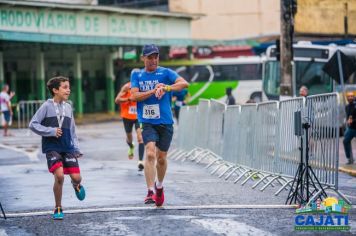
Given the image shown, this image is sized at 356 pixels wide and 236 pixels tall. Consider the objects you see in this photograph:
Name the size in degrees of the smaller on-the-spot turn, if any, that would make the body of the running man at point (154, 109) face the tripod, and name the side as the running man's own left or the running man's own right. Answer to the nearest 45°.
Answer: approximately 90° to the running man's own left

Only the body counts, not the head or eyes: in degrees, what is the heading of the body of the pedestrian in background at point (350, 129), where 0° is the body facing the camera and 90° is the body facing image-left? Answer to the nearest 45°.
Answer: approximately 0°

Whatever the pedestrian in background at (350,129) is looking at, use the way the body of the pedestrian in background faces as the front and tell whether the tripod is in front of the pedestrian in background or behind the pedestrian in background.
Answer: in front

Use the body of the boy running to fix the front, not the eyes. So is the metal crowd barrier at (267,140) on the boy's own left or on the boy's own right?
on the boy's own left

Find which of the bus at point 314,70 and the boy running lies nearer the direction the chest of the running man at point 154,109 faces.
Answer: the boy running

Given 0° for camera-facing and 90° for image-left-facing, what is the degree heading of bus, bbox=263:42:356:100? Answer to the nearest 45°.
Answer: approximately 45°

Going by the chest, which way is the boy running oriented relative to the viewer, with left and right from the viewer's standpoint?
facing the viewer and to the right of the viewer
